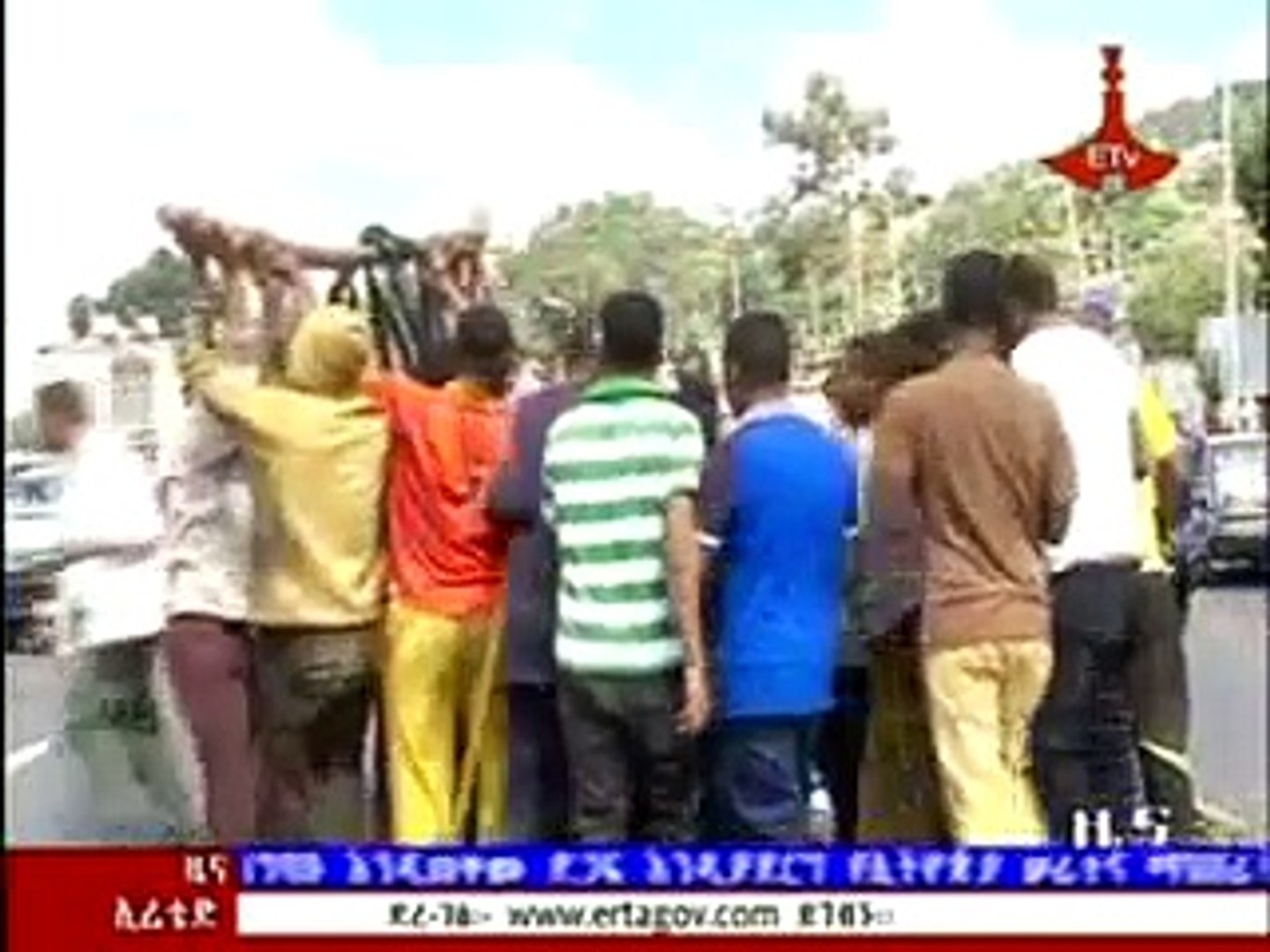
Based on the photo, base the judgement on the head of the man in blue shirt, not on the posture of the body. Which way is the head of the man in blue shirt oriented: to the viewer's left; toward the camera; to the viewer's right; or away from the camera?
away from the camera

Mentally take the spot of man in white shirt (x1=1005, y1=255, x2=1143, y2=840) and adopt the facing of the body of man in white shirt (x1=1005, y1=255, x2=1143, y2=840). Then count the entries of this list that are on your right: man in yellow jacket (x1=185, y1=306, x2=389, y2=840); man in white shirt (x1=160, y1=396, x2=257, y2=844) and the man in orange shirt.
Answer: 0

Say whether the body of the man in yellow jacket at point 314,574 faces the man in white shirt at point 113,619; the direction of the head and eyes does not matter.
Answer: no

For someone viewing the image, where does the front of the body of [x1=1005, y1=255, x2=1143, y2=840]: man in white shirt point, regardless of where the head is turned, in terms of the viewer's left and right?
facing away from the viewer and to the left of the viewer

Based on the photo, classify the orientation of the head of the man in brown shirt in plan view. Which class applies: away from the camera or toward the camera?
away from the camera

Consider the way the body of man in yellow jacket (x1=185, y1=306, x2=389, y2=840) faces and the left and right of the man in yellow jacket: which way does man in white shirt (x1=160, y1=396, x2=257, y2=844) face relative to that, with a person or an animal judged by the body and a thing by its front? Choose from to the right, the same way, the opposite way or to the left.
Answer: the same way

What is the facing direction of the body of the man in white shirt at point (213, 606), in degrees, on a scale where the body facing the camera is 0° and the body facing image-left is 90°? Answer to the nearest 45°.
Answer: approximately 180°

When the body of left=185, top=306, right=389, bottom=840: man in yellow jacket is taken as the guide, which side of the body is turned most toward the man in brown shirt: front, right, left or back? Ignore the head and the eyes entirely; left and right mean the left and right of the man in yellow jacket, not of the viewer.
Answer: right

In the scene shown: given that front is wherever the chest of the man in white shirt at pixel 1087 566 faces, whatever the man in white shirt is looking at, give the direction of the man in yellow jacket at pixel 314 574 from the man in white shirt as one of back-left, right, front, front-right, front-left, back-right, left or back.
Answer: front-left

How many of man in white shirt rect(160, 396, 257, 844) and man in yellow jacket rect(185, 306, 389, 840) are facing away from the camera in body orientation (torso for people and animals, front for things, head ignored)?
2

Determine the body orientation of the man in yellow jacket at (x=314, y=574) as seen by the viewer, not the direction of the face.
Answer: away from the camera

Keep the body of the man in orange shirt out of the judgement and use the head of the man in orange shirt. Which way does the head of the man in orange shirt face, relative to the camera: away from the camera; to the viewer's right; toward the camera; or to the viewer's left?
away from the camera
